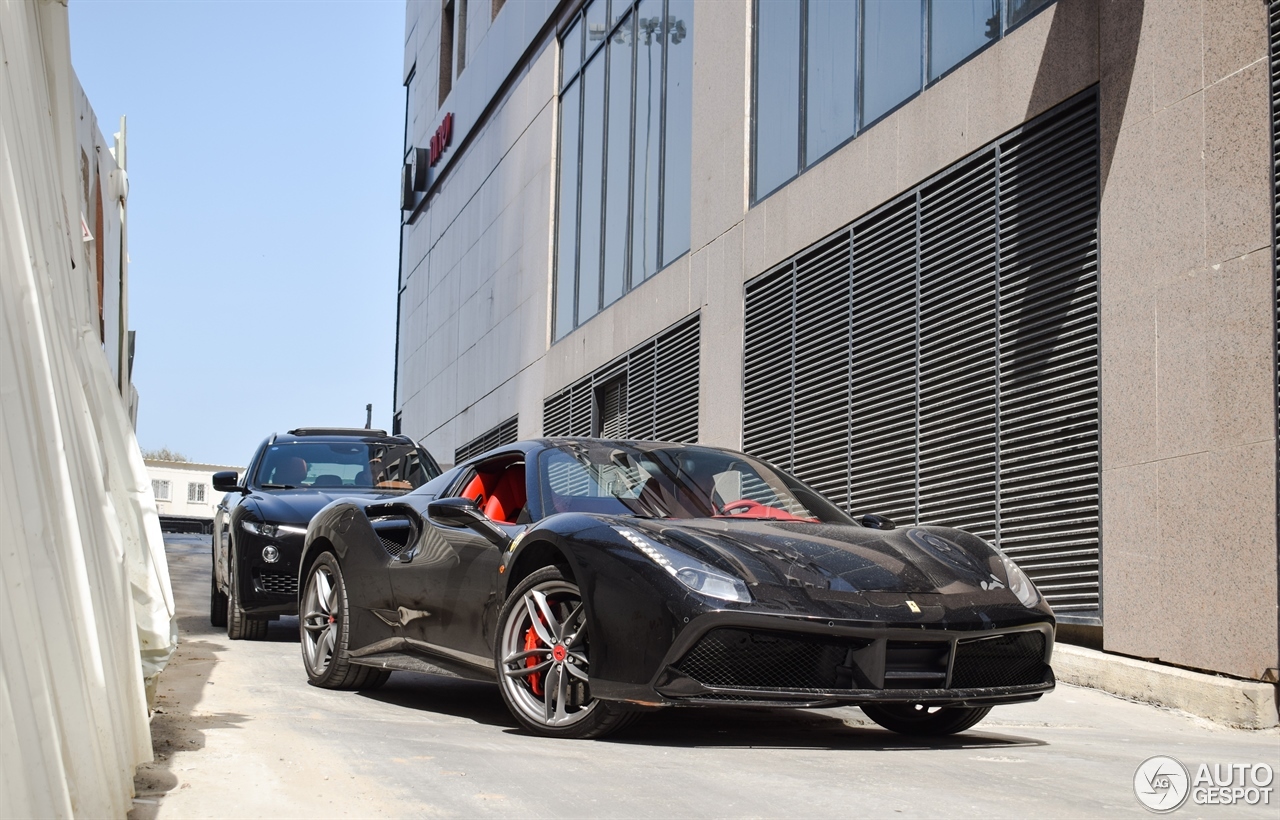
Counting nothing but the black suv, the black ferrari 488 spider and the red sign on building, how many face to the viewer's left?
1

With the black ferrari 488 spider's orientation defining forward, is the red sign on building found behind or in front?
behind

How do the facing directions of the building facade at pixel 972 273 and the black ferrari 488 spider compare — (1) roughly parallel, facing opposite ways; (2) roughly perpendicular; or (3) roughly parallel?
roughly perpendicular

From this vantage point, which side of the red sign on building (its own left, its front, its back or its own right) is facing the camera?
left

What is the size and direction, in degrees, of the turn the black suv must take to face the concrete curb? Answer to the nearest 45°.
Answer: approximately 45° to its left

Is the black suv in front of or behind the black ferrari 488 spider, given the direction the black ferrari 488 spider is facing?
behind

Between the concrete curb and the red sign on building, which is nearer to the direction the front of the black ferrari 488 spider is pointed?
the concrete curb

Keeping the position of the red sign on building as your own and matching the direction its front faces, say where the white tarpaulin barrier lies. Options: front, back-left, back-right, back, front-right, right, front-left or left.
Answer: left

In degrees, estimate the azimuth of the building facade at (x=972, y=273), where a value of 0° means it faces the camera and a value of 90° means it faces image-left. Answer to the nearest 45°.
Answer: approximately 45°

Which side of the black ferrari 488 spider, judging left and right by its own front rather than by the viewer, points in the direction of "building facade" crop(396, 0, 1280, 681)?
left

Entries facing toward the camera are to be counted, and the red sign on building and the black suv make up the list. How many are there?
1

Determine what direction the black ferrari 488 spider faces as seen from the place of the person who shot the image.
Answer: facing the viewer and to the right of the viewer
